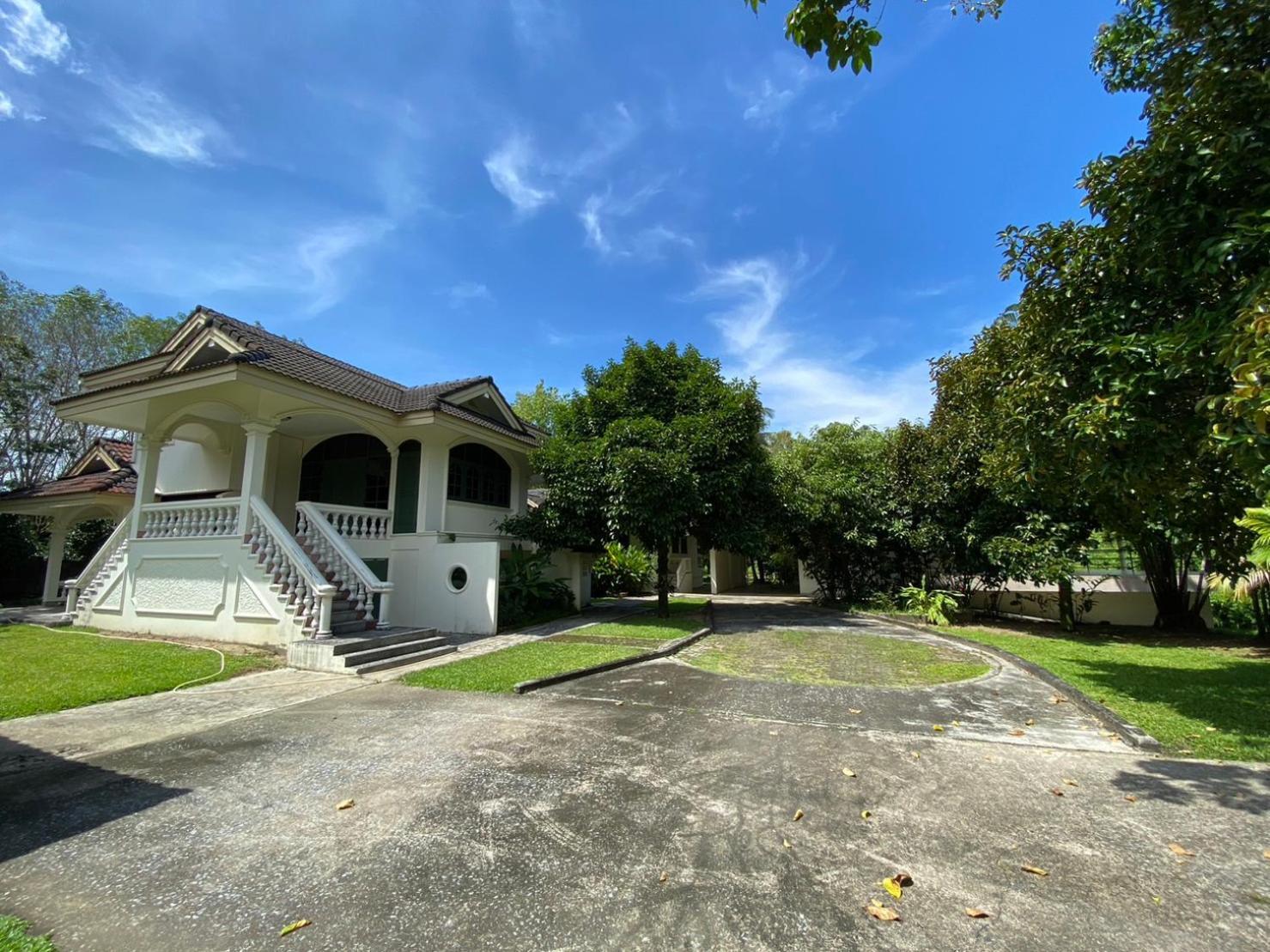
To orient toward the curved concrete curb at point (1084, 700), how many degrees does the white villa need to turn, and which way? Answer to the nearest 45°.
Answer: approximately 90° to its left

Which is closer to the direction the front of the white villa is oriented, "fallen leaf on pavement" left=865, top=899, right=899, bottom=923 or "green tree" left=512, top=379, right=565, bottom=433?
the fallen leaf on pavement

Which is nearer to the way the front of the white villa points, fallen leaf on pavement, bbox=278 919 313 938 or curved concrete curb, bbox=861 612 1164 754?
the fallen leaf on pavement

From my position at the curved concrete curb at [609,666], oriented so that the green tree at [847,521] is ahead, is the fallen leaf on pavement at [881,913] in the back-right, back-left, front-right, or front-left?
back-right

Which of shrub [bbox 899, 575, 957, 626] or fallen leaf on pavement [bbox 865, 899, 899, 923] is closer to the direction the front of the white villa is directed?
the fallen leaf on pavement

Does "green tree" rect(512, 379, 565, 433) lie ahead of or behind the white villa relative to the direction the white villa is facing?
behind

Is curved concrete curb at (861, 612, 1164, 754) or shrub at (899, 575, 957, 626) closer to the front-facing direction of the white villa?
the curved concrete curb

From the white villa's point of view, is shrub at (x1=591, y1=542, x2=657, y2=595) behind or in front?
behind

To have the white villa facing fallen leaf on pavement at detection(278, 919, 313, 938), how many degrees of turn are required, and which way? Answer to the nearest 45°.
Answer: approximately 45° to its left

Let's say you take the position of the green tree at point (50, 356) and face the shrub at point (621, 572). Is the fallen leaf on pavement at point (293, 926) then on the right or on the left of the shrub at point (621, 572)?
right

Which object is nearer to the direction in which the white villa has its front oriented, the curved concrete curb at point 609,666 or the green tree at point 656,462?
the curved concrete curb

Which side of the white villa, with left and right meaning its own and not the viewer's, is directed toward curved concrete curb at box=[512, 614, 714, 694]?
left

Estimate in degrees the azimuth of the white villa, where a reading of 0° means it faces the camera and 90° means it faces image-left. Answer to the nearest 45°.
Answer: approximately 45°
